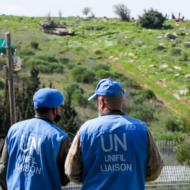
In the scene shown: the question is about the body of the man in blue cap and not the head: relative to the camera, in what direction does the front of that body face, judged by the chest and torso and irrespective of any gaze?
away from the camera

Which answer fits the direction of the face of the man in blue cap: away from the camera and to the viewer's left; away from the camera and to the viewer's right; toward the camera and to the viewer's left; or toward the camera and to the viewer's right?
away from the camera and to the viewer's left

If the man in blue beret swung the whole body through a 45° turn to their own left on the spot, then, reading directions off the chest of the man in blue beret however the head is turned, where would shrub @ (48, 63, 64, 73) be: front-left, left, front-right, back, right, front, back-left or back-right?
front

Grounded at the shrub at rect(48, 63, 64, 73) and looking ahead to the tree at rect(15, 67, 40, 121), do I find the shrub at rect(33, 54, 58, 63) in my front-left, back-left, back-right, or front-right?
back-right

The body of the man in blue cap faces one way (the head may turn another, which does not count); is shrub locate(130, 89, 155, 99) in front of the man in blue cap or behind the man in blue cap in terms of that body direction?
in front

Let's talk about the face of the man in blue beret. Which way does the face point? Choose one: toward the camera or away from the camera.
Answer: away from the camera

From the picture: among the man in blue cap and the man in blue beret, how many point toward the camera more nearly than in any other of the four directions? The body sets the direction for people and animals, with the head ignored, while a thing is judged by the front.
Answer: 0

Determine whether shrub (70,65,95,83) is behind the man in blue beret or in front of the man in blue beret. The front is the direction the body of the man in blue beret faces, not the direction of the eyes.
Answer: in front

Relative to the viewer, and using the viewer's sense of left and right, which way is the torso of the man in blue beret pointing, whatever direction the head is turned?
facing away from the viewer and to the right of the viewer

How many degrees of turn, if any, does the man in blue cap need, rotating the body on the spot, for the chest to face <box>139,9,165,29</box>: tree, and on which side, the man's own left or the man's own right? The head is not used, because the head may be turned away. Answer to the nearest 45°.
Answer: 0° — they already face it

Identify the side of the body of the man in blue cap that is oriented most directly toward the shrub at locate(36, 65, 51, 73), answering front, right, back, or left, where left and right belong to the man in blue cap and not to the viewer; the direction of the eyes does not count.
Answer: front

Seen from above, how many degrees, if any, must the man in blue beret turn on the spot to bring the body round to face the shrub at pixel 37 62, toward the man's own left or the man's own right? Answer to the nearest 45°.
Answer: approximately 45° to the man's own left
